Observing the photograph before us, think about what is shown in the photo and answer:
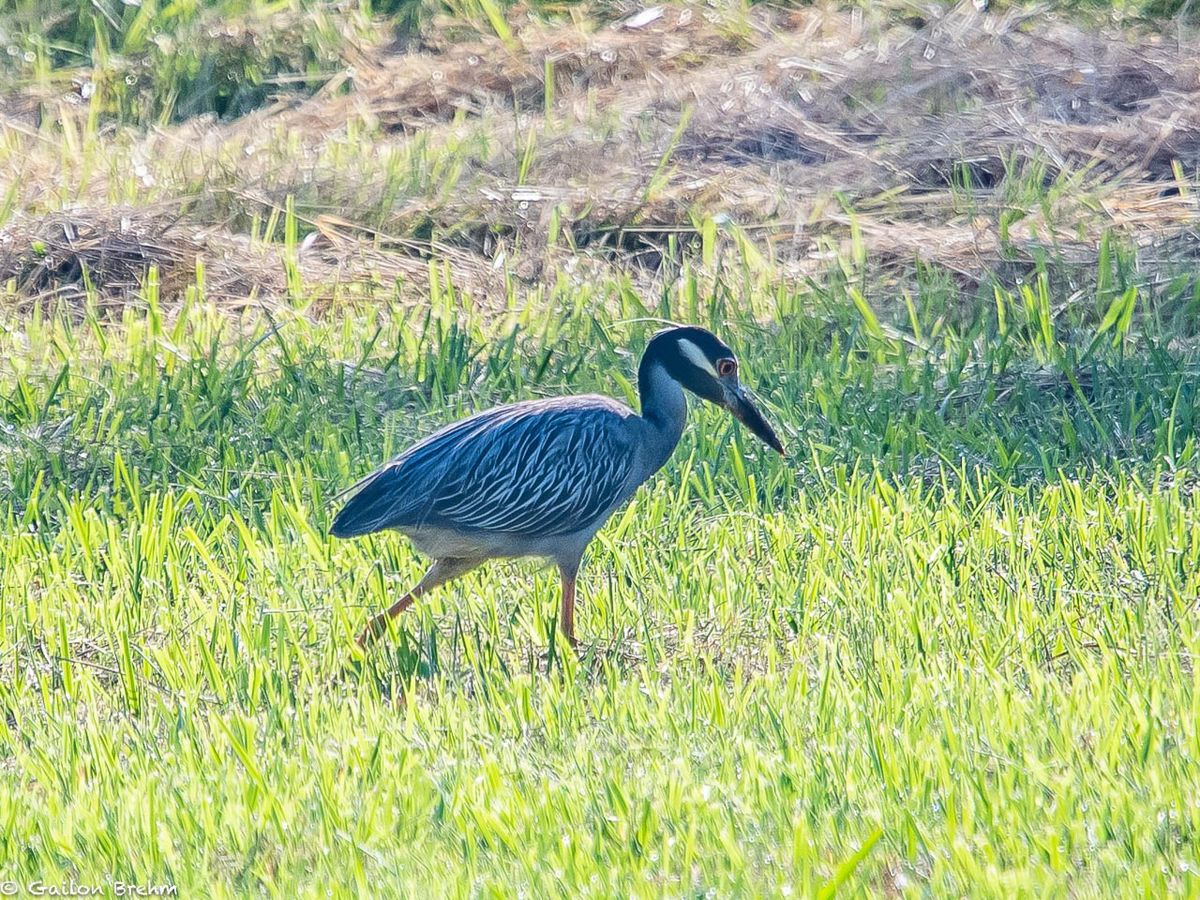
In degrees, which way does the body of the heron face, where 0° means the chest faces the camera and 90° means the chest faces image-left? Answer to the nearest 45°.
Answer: approximately 270°
